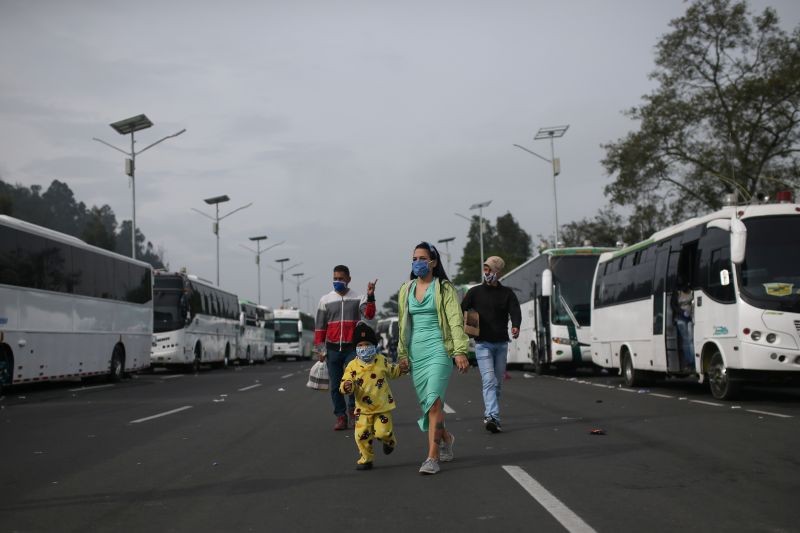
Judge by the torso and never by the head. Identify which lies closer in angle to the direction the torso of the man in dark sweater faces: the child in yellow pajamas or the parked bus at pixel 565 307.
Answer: the child in yellow pajamas

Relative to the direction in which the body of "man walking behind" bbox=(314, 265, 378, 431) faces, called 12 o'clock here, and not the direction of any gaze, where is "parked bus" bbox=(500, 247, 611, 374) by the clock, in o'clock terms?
The parked bus is roughly at 7 o'clock from the man walking behind.

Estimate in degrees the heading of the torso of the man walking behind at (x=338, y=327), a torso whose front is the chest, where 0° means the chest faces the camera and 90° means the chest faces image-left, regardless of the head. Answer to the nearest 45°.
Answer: approximately 0°

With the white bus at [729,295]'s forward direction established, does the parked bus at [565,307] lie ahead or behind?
behind

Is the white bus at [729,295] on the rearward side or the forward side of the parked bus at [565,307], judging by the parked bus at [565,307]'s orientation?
on the forward side

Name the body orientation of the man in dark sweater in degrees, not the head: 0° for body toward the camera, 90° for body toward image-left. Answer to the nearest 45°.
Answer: approximately 0°

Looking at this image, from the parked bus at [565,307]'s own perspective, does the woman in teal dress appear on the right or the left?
on its right

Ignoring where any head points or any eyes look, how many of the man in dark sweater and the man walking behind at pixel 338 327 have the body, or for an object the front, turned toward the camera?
2

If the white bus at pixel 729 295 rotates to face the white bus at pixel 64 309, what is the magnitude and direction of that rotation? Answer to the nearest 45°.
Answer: approximately 135° to its right
